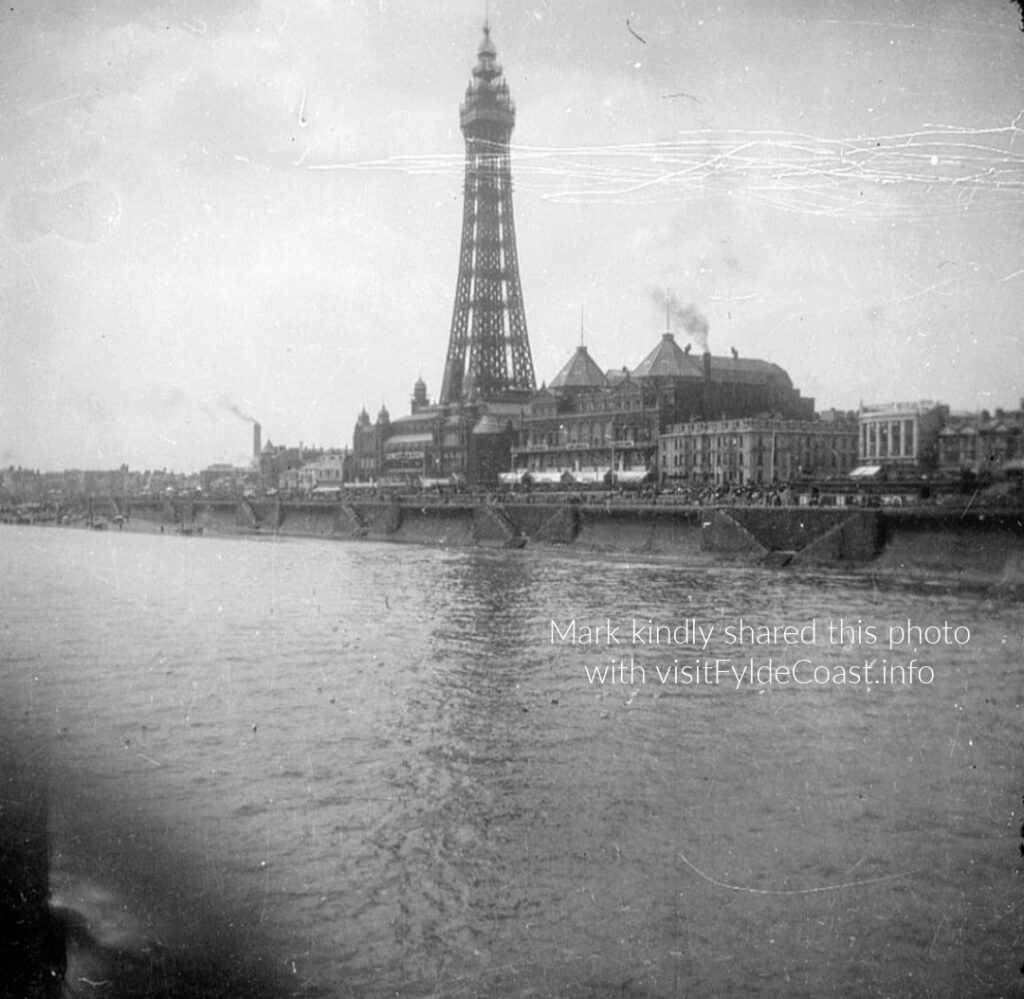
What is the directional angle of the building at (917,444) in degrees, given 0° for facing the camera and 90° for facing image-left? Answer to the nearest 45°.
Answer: approximately 45°

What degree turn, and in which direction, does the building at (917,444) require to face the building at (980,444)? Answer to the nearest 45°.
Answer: approximately 45° to its left

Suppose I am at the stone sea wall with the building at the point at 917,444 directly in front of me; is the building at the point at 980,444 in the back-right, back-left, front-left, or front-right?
front-right
